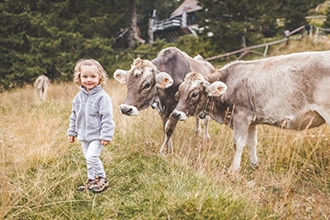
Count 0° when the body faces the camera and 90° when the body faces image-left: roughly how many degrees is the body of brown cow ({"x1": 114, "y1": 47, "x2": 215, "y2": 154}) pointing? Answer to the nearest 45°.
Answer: approximately 45°

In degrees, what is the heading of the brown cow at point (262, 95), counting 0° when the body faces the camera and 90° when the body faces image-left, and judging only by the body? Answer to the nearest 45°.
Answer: approximately 90°

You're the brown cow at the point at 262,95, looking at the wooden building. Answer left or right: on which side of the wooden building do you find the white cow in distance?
left

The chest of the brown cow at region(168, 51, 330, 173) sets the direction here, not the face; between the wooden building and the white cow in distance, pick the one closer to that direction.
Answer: the white cow in distance

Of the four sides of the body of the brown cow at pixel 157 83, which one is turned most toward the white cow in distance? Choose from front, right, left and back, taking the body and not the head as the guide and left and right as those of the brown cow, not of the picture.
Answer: right

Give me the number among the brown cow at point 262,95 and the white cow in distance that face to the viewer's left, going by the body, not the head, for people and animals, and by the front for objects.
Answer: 1

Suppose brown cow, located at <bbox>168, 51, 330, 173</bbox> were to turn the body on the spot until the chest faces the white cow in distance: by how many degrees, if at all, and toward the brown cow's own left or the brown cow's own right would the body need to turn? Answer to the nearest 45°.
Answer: approximately 45° to the brown cow's own right
